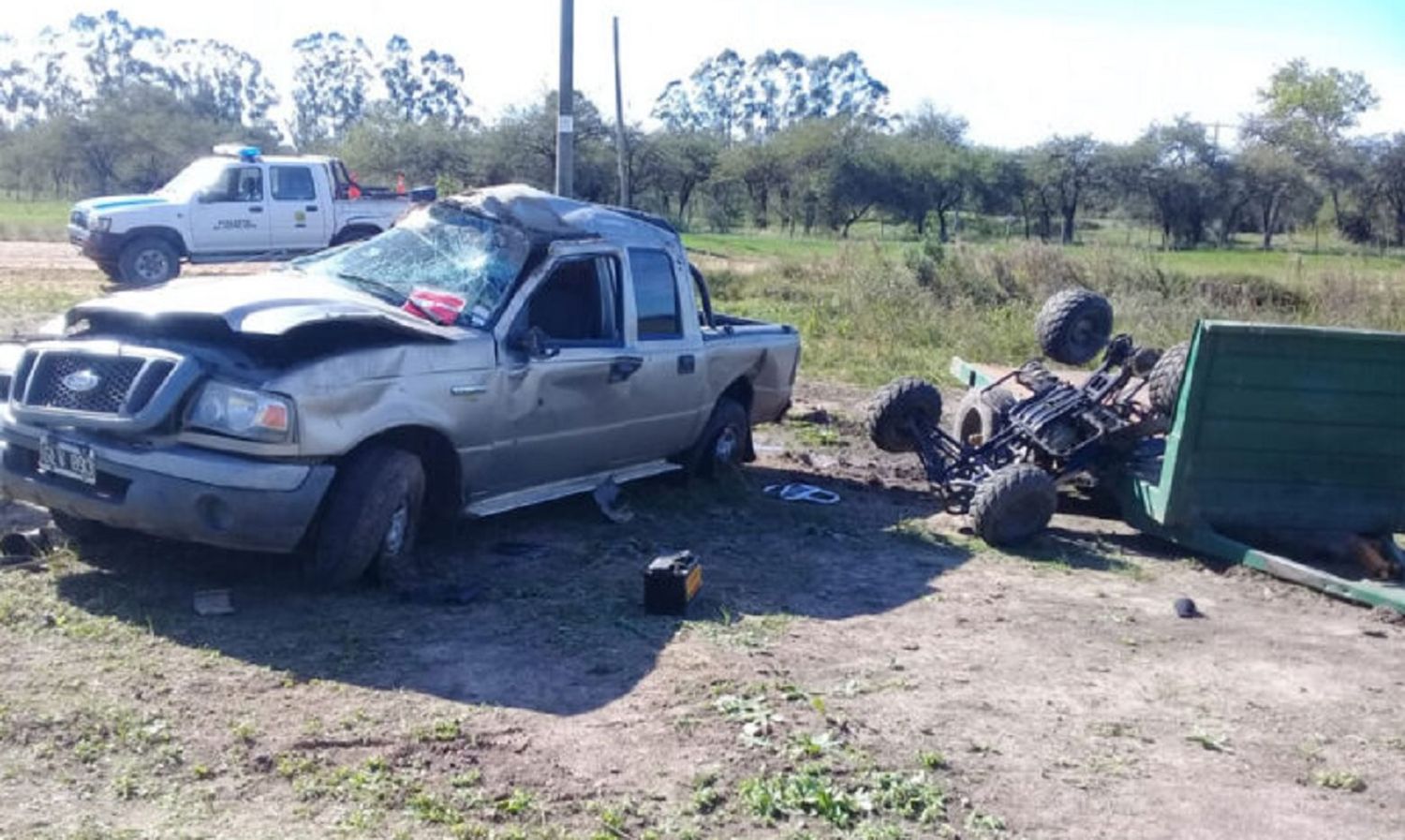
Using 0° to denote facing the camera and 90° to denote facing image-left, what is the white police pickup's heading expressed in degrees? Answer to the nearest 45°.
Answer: approximately 45°

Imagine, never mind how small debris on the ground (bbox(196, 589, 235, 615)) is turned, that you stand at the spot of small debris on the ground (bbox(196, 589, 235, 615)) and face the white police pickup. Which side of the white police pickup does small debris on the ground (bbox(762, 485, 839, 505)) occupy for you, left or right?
right

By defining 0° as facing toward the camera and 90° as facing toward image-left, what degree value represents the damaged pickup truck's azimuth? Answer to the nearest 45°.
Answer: approximately 45°

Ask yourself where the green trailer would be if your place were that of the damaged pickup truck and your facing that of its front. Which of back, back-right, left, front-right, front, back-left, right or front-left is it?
back-left

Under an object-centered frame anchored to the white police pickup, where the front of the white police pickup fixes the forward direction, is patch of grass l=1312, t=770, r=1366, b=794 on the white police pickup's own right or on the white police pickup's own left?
on the white police pickup's own left

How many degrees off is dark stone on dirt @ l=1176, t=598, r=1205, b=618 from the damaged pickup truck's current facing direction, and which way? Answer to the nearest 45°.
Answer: approximately 135° to its left

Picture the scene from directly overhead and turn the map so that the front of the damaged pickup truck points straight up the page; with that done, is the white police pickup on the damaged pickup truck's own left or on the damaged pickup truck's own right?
on the damaged pickup truck's own right
